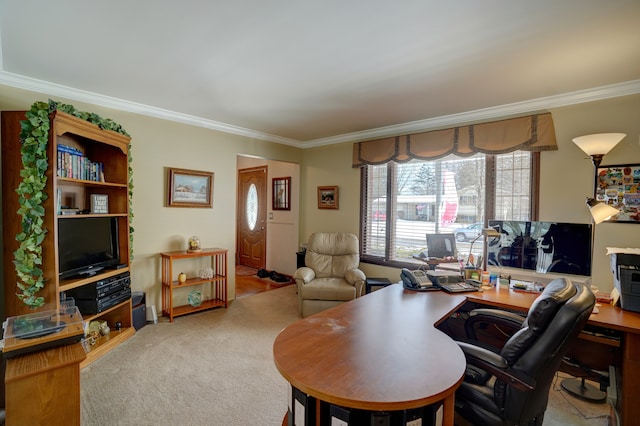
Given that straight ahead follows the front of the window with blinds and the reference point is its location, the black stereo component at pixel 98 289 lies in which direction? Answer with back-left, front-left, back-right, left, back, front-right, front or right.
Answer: front

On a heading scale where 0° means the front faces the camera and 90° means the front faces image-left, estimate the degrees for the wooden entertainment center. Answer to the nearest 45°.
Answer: approximately 315°

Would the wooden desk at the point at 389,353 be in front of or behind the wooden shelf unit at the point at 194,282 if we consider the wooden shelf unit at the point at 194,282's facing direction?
in front

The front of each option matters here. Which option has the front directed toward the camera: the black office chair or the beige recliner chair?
the beige recliner chair

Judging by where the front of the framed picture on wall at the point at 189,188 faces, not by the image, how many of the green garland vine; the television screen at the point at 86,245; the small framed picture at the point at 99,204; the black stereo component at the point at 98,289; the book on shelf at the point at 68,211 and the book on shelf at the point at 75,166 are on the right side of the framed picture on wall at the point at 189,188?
6

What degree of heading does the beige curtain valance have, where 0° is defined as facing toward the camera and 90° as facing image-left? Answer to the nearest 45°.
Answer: approximately 45°

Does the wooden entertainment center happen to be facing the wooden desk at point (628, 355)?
yes

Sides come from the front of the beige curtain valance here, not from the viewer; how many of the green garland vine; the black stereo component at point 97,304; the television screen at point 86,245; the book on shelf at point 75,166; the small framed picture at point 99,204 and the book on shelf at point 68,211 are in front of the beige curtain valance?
6

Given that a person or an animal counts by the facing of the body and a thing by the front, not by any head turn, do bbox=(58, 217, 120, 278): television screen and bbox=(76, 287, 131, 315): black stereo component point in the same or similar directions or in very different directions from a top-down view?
same or similar directions

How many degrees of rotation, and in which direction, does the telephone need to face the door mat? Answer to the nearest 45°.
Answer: approximately 180°

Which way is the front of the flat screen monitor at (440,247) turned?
toward the camera

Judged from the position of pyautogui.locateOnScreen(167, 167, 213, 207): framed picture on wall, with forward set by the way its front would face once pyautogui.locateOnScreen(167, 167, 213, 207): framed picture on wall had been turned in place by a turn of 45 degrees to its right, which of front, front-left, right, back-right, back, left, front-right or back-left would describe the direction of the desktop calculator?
front-left

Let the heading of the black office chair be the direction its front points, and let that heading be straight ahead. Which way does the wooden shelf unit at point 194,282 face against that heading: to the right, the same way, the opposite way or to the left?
the opposite way

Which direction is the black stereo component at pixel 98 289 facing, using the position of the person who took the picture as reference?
facing the viewer and to the right of the viewer

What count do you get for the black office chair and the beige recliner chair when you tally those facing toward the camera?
1
